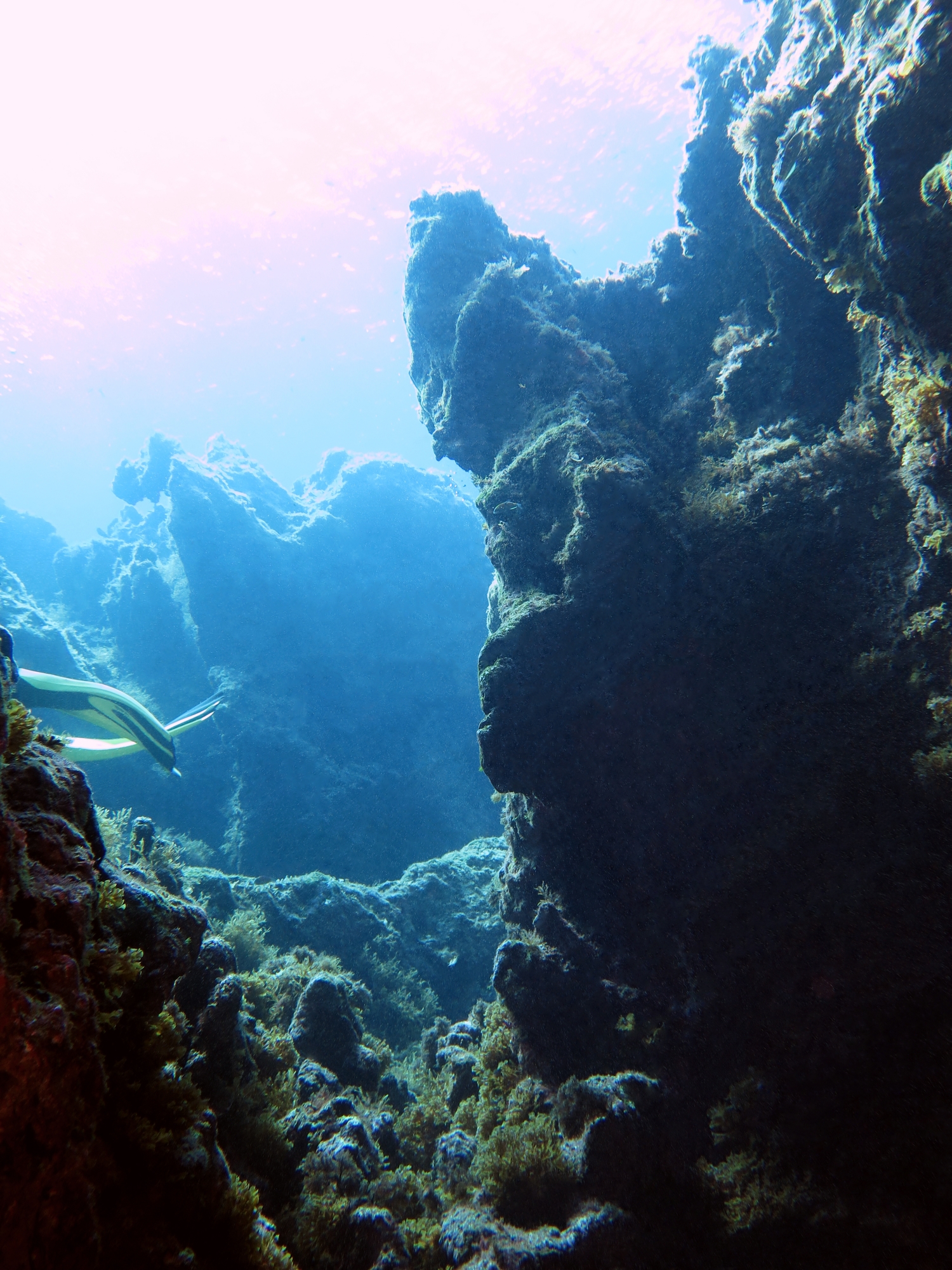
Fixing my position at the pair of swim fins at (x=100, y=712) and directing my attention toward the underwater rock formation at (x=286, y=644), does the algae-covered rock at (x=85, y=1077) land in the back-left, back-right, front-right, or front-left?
back-right
